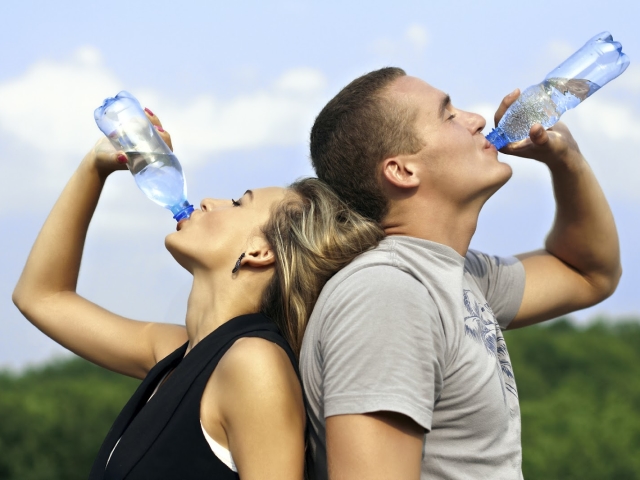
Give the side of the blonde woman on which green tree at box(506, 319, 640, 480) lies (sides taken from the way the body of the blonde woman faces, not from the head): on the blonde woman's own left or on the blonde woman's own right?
on the blonde woman's own right

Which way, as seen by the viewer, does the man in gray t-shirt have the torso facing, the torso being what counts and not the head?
to the viewer's right

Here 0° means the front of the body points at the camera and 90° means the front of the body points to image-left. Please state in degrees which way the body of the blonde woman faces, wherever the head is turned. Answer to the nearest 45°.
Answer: approximately 90°

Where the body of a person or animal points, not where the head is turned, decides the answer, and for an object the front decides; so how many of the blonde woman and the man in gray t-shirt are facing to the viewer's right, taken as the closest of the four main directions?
1

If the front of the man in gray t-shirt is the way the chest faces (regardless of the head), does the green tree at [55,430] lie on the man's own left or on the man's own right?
on the man's own left

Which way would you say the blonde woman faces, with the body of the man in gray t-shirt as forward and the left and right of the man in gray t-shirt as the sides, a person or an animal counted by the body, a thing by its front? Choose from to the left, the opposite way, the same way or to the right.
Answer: the opposite way

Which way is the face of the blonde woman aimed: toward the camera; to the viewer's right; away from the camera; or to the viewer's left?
to the viewer's left

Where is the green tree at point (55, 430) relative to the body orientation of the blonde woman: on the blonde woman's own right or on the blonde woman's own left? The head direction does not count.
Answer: on the blonde woman's own right

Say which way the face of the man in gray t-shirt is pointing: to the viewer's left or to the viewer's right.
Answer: to the viewer's right

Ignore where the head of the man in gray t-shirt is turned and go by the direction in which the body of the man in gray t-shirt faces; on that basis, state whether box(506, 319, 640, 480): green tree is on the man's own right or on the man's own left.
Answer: on the man's own left

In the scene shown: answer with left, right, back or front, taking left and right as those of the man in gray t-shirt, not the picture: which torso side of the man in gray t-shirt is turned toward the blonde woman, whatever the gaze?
back

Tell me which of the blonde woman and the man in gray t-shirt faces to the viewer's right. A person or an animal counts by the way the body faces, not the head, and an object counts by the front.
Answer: the man in gray t-shirt
